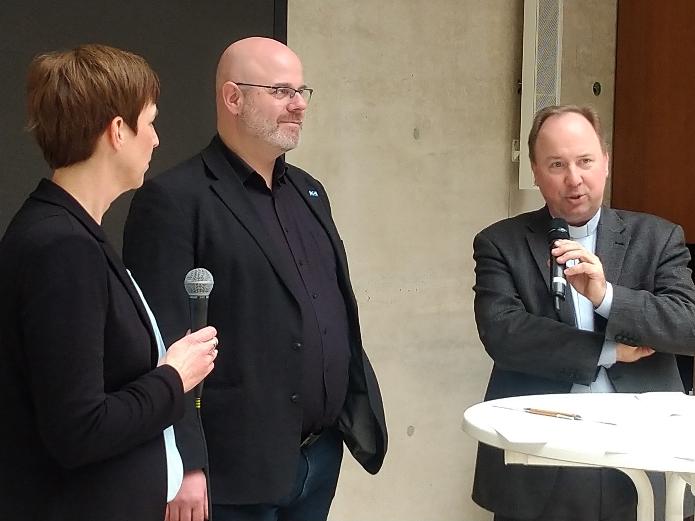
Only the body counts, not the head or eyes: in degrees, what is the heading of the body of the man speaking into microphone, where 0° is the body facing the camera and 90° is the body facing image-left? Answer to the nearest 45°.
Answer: approximately 0°

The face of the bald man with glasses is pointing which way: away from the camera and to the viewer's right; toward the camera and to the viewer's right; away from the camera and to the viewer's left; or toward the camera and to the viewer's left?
toward the camera and to the viewer's right

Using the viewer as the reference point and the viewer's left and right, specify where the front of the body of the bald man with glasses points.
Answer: facing the viewer and to the right of the viewer

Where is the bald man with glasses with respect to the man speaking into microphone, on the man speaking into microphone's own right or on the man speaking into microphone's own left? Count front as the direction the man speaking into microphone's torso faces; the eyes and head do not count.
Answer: on the man speaking into microphone's own right

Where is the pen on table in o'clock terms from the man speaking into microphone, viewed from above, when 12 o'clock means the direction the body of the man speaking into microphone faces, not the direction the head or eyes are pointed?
The pen on table is roughly at 12 o'clock from the man speaking into microphone.

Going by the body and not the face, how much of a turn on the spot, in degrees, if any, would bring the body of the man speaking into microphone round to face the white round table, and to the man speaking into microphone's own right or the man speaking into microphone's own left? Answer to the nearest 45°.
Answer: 0° — they already face it

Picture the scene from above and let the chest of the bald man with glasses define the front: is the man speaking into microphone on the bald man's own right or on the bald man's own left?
on the bald man's own left

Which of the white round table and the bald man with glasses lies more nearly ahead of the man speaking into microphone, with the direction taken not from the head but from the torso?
the white round table

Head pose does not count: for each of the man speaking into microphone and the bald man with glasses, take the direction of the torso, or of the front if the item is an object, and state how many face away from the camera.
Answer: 0

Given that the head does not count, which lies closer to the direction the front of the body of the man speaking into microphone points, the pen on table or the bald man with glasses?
the pen on table
